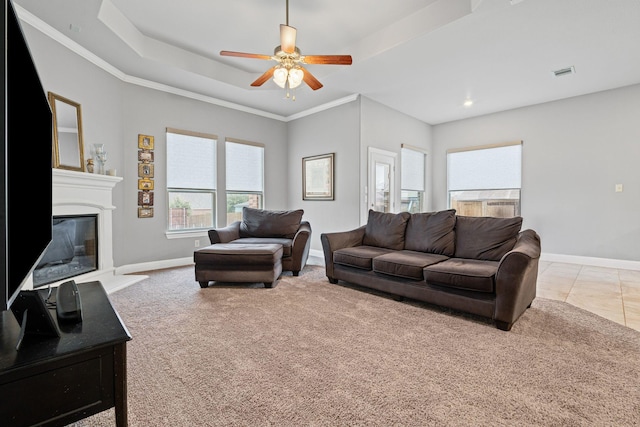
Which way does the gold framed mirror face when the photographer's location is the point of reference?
facing the viewer and to the right of the viewer

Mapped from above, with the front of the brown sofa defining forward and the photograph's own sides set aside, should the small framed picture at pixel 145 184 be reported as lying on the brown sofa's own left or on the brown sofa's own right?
on the brown sofa's own right

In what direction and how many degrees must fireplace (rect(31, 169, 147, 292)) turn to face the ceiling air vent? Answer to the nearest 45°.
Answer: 0° — it already faces it

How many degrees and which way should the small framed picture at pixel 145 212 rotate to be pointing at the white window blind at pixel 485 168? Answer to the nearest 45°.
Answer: approximately 90° to its left

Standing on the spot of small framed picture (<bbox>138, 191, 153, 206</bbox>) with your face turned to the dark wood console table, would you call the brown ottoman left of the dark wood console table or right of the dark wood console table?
left

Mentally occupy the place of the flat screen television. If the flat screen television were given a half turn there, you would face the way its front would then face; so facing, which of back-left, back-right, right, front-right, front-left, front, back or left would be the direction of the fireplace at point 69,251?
right

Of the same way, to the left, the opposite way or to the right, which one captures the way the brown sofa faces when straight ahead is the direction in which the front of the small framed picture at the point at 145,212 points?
to the right

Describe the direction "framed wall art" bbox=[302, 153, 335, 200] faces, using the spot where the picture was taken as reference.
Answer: facing the viewer and to the left of the viewer

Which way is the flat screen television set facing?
to the viewer's right

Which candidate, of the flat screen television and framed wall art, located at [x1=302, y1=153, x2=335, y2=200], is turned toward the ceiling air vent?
the flat screen television

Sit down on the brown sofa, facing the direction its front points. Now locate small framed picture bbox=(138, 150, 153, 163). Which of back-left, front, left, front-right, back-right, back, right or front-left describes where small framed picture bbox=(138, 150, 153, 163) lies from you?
front-right

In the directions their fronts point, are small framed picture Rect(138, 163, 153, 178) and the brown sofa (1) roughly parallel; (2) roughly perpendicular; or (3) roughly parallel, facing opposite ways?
roughly perpendicular

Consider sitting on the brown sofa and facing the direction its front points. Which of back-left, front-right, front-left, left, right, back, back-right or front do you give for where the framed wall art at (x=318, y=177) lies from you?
right
